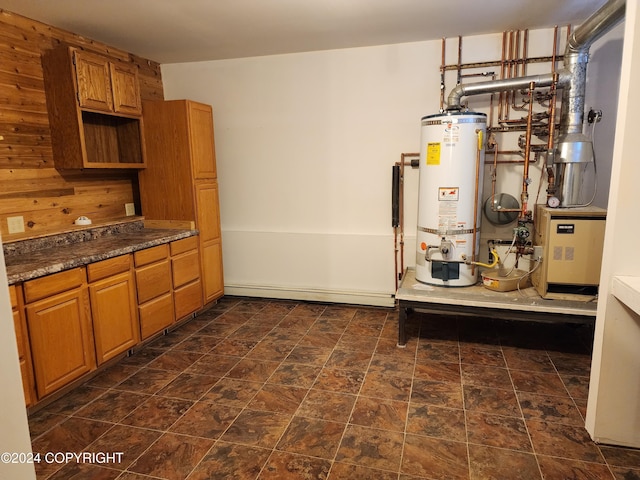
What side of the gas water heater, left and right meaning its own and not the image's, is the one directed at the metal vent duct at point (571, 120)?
left

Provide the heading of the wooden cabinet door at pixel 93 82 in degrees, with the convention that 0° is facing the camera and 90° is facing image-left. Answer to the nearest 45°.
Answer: approximately 315°

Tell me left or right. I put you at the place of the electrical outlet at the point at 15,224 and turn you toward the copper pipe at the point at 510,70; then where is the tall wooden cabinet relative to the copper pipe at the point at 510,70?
left

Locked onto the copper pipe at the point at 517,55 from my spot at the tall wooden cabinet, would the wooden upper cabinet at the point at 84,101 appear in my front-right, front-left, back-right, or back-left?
back-right

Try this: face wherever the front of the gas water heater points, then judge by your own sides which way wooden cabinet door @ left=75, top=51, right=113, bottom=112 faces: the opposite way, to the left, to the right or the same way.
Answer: to the left

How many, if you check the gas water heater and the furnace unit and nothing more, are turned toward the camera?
2

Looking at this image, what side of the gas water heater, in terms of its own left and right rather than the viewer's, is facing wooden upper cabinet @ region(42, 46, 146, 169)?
right

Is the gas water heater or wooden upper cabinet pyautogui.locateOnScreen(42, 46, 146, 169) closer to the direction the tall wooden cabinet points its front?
the gas water heater

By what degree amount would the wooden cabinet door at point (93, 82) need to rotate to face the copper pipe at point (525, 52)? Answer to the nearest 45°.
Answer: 0° — it already faces it
